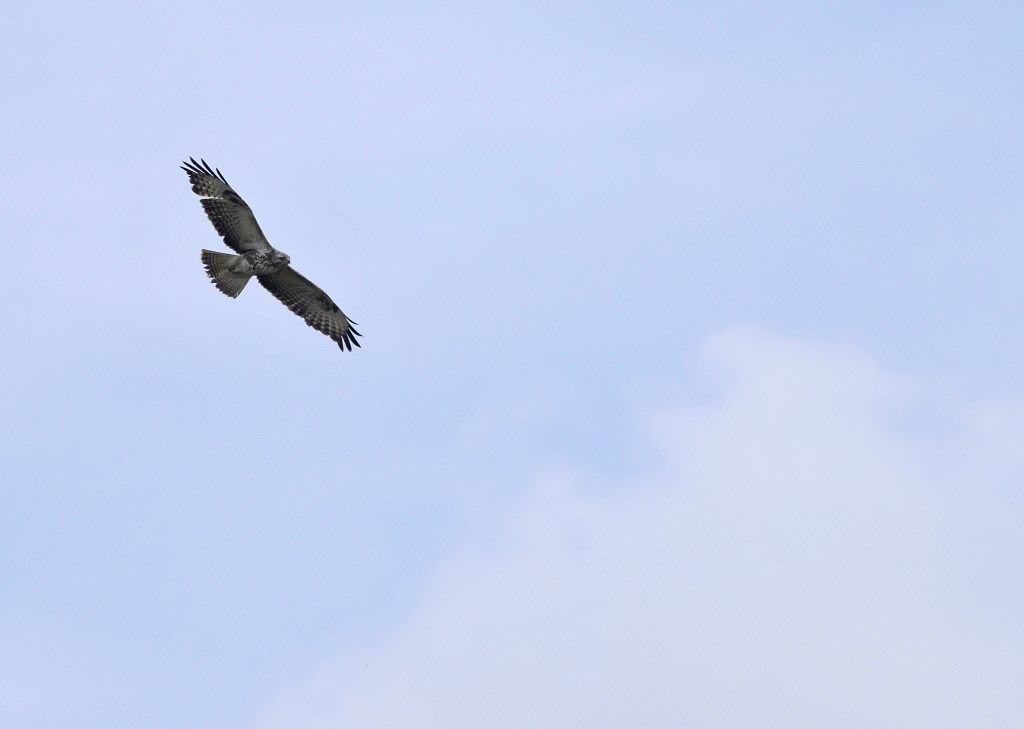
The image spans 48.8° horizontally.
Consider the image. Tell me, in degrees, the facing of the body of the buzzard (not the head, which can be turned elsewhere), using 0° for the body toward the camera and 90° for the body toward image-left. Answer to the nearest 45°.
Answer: approximately 270°
